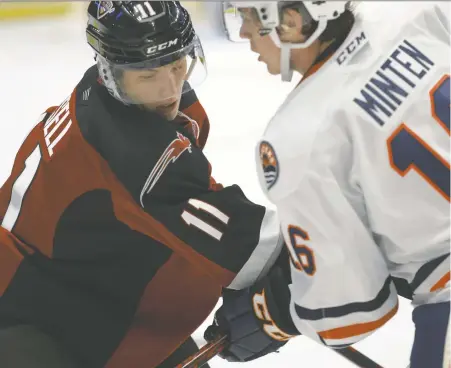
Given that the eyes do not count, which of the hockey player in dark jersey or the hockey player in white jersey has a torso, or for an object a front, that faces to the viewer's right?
the hockey player in dark jersey

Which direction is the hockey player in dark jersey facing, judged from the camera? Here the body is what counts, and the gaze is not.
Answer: to the viewer's right

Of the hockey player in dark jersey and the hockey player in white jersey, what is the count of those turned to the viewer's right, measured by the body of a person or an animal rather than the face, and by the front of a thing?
1

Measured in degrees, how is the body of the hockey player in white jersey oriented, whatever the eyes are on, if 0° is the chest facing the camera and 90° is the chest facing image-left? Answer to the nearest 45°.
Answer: approximately 135°

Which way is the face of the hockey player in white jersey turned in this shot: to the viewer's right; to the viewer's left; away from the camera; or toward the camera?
to the viewer's left

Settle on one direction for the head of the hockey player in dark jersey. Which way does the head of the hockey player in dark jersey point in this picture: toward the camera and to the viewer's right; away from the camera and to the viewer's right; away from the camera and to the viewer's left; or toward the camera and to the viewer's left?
toward the camera and to the viewer's right
